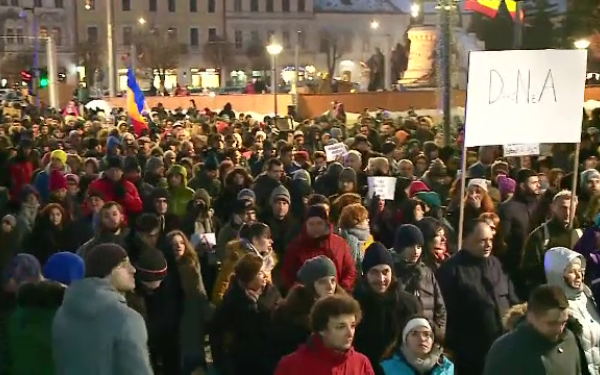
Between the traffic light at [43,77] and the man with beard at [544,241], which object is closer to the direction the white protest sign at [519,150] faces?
the man with beard

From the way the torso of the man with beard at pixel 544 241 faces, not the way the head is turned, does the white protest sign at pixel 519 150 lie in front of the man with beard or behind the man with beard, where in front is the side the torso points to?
behind

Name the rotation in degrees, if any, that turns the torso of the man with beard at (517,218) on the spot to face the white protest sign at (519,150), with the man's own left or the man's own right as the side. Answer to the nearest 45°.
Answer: approximately 135° to the man's own left

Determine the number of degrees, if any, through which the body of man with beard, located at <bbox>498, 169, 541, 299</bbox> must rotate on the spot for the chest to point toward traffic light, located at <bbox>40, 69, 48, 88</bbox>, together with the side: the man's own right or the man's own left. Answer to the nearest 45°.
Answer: approximately 180°

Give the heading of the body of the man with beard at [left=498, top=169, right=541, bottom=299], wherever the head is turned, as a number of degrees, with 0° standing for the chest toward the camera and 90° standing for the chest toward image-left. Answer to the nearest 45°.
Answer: approximately 315°

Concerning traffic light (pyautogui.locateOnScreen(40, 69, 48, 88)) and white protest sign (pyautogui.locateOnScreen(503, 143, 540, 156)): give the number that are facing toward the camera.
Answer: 2

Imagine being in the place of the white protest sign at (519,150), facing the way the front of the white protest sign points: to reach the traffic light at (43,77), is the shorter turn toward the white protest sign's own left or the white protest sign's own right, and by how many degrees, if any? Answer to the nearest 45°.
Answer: approximately 135° to the white protest sign's own right

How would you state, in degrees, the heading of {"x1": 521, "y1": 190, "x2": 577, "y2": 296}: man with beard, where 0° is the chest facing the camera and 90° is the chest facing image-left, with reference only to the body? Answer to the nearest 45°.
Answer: approximately 315°

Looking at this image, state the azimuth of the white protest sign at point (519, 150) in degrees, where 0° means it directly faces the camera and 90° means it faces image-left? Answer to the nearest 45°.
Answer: approximately 0°

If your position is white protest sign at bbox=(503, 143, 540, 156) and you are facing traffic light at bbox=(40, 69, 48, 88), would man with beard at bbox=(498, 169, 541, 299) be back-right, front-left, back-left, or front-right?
back-left

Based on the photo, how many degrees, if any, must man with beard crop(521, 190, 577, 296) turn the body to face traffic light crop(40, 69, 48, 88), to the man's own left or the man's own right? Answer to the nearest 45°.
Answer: approximately 180°
